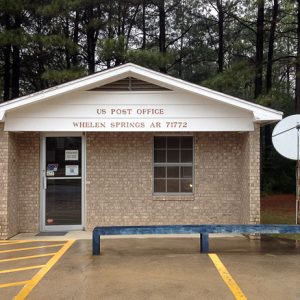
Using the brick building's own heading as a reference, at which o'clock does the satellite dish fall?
The satellite dish is roughly at 10 o'clock from the brick building.

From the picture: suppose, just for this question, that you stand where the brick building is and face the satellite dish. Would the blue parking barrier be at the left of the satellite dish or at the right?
right

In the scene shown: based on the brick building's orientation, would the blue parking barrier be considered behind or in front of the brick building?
in front

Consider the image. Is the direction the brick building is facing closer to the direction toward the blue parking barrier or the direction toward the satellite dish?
the blue parking barrier

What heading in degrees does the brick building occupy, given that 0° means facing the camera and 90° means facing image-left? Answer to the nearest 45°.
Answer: approximately 0°
